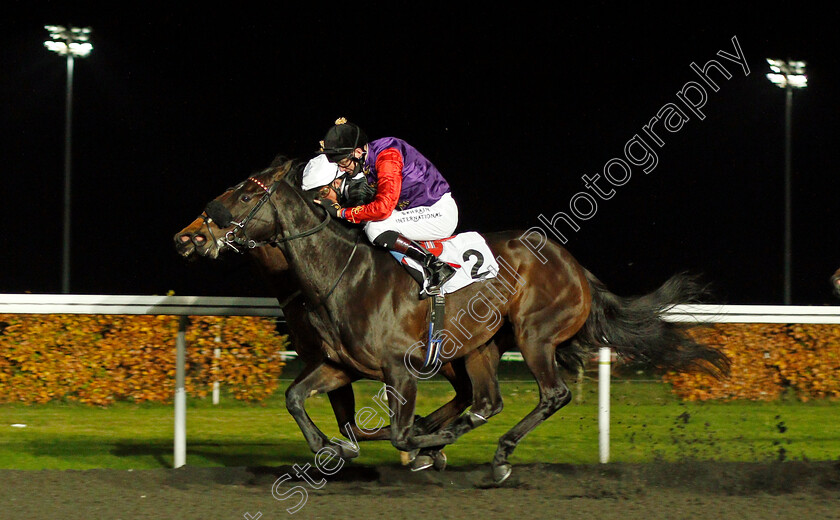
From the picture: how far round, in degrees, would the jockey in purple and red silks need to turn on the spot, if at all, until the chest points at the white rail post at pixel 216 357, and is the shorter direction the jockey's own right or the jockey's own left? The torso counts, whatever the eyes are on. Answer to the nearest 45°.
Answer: approximately 45° to the jockey's own right

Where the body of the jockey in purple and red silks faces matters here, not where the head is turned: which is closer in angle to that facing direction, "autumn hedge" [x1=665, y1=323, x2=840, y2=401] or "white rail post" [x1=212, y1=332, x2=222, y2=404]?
the white rail post

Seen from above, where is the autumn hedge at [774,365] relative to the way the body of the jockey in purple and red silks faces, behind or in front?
behind

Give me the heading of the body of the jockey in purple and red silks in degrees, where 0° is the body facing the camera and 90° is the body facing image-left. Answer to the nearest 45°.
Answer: approximately 90°

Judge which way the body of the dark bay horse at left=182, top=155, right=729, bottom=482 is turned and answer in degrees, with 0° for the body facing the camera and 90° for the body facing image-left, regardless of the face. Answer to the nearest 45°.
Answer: approximately 90°

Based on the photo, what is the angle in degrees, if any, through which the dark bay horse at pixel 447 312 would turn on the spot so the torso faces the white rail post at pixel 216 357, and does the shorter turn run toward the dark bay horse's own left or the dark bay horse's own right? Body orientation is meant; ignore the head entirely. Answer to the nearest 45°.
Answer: approximately 45° to the dark bay horse's own right

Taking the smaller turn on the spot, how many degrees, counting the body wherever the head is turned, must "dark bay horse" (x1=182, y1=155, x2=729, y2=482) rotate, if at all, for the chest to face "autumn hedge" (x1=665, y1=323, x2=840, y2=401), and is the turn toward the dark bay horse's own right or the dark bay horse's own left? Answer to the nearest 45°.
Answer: approximately 135° to the dark bay horse's own right
